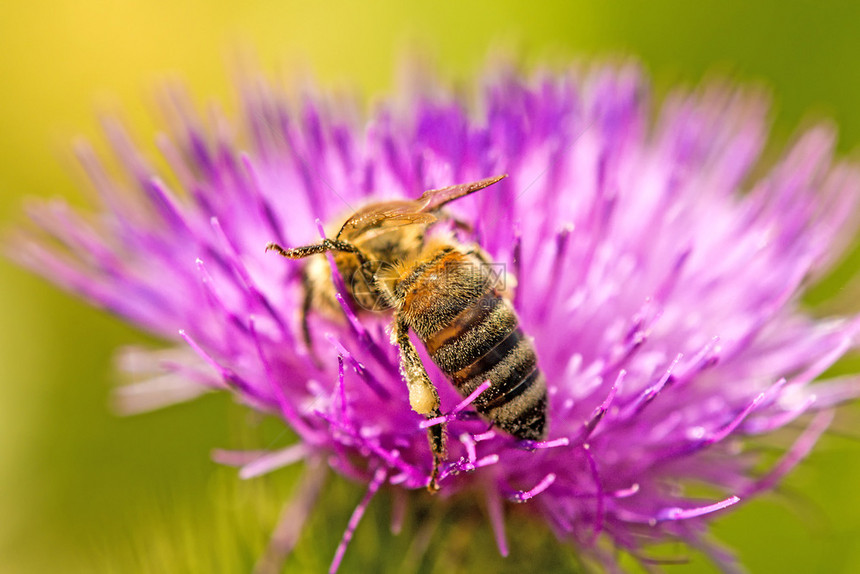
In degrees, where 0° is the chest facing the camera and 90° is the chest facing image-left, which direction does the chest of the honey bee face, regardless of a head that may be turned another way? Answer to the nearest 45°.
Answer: approximately 135°
